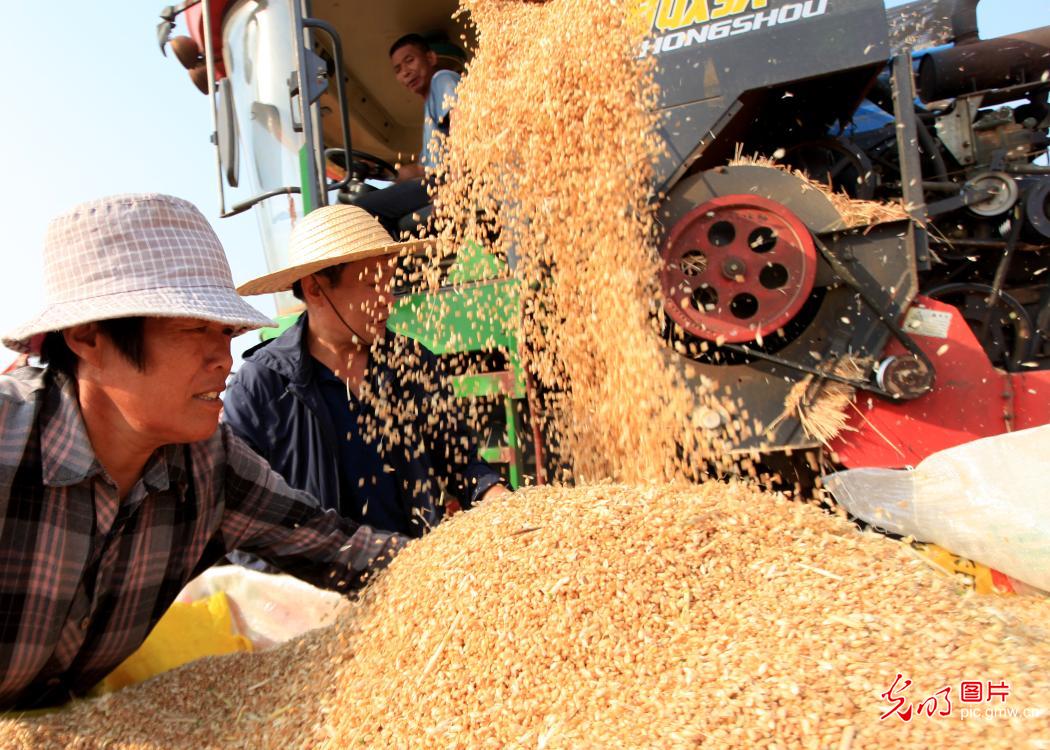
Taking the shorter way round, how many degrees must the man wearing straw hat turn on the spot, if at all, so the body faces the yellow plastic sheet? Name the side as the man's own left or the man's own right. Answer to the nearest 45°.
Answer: approximately 90° to the man's own right

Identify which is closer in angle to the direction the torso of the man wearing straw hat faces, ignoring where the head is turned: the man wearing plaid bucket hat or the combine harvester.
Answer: the combine harvester

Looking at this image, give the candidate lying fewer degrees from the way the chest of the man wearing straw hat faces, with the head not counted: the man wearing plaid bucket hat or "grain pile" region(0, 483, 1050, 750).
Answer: the grain pile

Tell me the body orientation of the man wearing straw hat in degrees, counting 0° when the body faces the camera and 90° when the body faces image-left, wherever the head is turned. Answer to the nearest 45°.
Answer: approximately 315°
